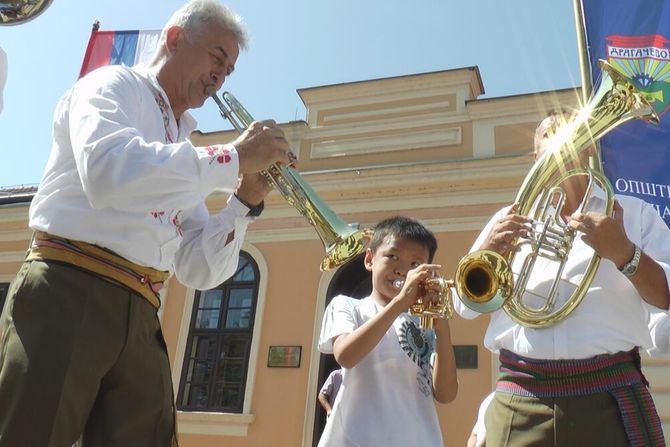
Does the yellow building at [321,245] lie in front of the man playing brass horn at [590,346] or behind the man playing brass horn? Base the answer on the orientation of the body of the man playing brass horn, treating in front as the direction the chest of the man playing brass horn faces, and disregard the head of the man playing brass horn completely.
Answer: behind

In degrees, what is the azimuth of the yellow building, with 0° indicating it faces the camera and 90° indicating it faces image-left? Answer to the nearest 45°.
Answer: approximately 0°

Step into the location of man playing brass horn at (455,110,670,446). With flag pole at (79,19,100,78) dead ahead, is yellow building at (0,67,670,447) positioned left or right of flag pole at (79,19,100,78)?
right

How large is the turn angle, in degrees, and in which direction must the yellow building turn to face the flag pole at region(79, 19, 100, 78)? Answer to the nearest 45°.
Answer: approximately 90° to its right

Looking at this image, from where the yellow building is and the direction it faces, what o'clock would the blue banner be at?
The blue banner is roughly at 11 o'clock from the yellow building.

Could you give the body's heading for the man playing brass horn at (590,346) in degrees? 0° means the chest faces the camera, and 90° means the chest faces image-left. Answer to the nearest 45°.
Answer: approximately 0°

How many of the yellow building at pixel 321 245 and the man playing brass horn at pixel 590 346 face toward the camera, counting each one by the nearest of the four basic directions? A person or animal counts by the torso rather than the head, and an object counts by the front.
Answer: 2

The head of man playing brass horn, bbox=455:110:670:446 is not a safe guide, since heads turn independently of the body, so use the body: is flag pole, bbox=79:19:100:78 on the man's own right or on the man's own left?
on the man's own right
